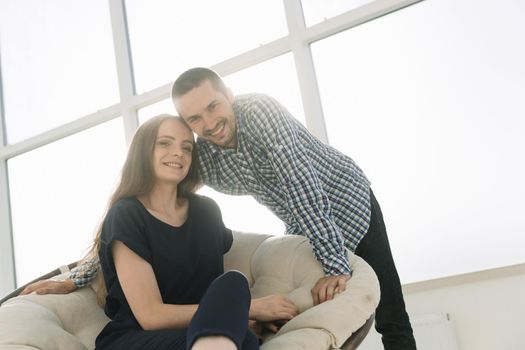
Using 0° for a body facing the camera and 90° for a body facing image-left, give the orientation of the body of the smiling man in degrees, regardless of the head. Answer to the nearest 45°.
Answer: approximately 45°

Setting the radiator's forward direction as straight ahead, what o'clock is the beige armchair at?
The beige armchair is roughly at 1 o'clock from the radiator.
